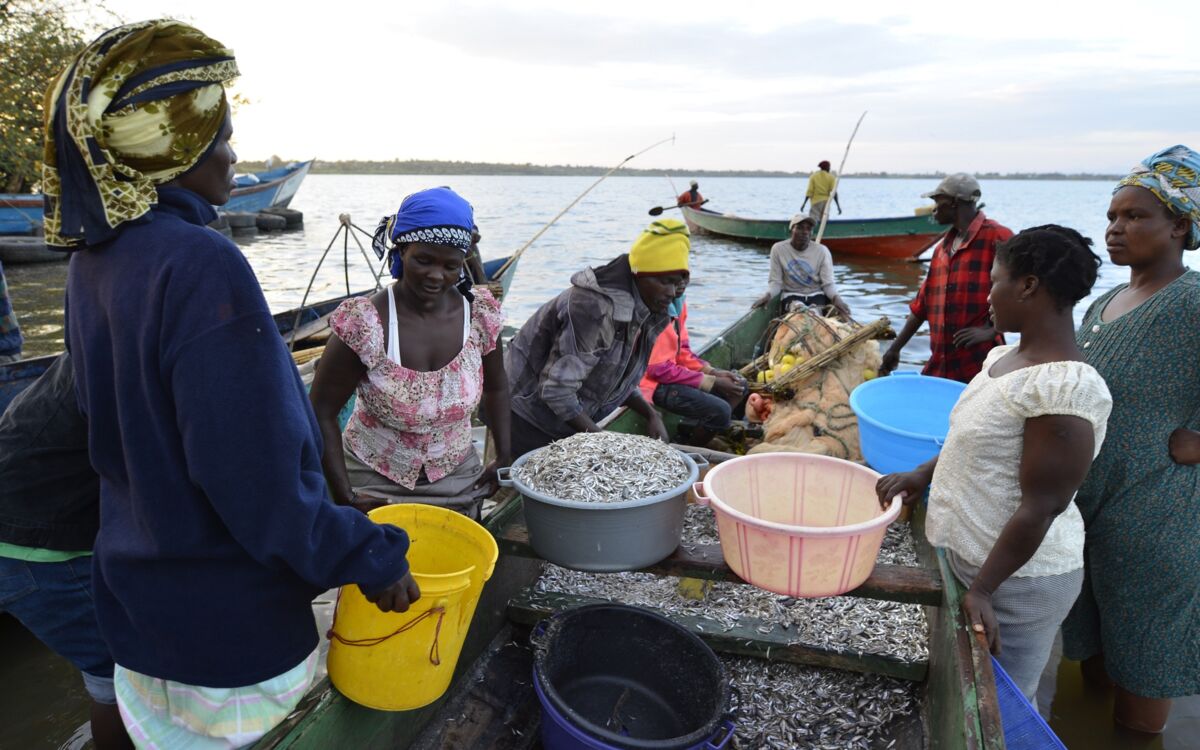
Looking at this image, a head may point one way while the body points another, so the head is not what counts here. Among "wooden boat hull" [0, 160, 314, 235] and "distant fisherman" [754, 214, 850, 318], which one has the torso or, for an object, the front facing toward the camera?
the distant fisherman

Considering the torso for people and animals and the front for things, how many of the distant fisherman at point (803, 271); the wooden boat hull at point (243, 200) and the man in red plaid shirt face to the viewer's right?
1

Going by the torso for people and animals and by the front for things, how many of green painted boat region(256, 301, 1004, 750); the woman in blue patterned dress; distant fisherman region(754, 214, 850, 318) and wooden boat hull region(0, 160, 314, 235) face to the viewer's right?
1

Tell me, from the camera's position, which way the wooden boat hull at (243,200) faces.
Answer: facing to the right of the viewer

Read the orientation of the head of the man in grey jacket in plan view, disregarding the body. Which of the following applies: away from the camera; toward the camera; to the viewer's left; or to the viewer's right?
to the viewer's right

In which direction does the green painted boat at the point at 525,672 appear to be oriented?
away from the camera

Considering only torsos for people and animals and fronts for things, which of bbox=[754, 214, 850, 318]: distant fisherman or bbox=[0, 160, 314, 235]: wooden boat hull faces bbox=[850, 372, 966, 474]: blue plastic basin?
the distant fisherman

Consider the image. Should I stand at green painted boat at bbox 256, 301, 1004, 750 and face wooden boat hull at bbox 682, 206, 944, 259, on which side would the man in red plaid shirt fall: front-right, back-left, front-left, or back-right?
front-right

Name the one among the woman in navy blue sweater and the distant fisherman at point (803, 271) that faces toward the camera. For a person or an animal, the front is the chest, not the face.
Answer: the distant fisherman

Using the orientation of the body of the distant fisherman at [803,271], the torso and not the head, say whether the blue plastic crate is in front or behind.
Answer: in front

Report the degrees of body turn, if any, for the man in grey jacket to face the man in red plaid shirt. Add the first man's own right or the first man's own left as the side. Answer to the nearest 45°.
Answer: approximately 90° to the first man's own left

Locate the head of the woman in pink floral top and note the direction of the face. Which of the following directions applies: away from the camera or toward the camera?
toward the camera

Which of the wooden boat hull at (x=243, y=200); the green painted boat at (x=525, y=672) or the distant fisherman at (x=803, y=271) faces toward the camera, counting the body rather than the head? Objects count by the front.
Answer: the distant fisherman

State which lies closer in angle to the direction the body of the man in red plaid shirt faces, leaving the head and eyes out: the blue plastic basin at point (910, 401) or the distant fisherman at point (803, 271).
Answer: the blue plastic basin

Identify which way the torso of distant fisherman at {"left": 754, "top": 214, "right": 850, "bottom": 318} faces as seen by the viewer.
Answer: toward the camera

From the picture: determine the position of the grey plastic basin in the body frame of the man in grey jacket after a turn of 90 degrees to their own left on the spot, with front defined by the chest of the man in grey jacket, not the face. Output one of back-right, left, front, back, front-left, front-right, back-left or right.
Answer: back-right

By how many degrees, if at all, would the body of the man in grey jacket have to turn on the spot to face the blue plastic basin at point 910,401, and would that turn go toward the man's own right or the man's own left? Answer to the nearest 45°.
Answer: approximately 45° to the man's own left
